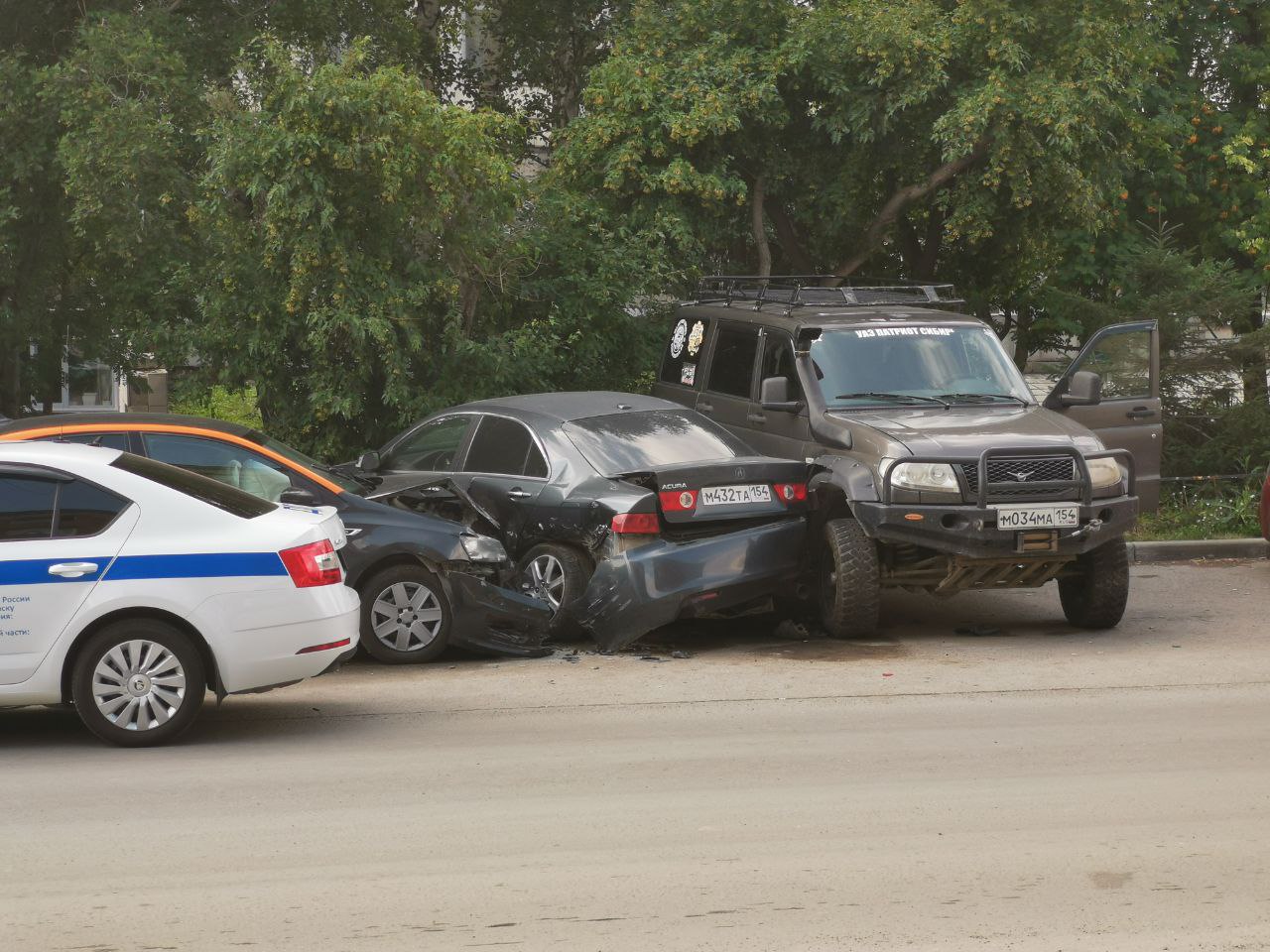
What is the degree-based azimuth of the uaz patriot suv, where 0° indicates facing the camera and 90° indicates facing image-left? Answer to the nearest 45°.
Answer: approximately 315°

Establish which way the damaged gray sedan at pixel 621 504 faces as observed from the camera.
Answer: facing away from the viewer and to the left of the viewer

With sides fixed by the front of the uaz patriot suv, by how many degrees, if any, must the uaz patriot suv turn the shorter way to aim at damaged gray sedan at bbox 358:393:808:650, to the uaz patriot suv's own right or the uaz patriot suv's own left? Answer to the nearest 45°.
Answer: approximately 135° to the uaz patriot suv's own right

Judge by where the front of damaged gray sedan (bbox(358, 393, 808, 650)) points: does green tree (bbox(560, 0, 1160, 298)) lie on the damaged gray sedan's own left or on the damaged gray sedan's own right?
on the damaged gray sedan's own right

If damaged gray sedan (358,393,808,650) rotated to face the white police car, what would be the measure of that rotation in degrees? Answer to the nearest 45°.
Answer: approximately 90° to its left

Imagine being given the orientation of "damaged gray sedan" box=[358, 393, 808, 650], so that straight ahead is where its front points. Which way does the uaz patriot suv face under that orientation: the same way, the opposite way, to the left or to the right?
the opposite way

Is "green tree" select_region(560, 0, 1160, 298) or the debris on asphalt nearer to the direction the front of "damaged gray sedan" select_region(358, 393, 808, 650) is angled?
the green tree

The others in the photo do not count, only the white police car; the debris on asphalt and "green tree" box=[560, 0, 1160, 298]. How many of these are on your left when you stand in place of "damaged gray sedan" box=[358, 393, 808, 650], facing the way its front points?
1

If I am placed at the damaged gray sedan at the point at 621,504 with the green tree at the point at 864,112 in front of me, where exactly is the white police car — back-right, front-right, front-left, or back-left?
back-left

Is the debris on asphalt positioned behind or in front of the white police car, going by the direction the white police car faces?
behind

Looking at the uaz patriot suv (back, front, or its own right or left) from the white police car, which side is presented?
right

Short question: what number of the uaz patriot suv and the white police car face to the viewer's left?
1

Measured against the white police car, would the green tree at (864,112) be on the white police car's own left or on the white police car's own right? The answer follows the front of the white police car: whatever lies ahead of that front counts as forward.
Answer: on the white police car's own right

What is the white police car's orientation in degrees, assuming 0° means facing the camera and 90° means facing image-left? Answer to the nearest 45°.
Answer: approximately 90°
